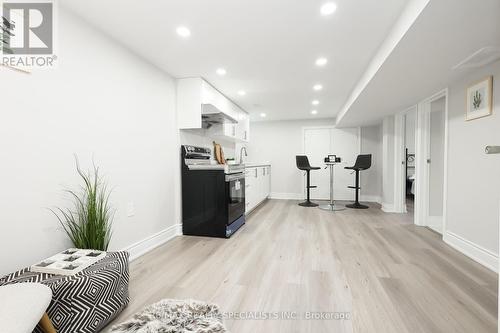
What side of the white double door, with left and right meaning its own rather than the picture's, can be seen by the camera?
front

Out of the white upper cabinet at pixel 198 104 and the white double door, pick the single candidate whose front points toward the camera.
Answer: the white double door

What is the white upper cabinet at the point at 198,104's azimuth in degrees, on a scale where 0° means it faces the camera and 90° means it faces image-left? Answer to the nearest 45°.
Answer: approximately 270°

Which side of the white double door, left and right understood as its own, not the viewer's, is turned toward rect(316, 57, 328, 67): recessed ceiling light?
front

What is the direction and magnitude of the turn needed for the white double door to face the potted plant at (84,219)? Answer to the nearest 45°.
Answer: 0° — it already faces it

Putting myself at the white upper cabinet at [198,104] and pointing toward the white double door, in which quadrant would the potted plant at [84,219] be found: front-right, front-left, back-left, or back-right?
back-right

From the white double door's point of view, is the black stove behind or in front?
in front

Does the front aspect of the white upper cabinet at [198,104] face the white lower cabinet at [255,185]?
no

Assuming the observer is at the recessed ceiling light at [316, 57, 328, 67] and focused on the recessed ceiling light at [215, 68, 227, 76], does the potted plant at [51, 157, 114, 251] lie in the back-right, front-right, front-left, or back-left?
front-left

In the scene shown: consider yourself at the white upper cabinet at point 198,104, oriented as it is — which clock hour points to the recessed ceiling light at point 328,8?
The recessed ceiling light is roughly at 2 o'clock from the white upper cabinet.

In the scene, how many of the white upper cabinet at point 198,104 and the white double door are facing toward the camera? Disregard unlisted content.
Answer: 1
